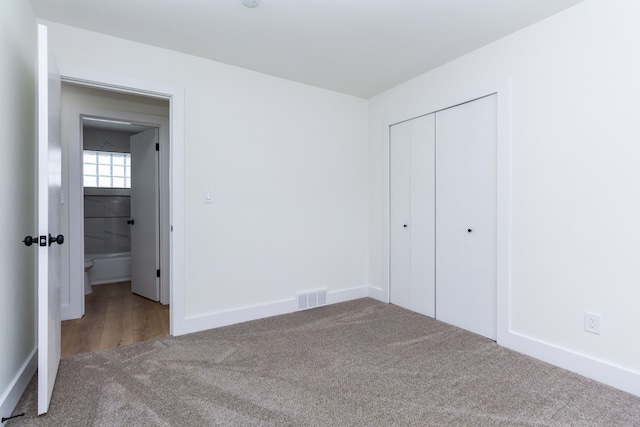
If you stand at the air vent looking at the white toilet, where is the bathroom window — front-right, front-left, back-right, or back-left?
front-right

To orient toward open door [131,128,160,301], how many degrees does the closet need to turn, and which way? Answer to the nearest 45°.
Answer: approximately 45° to its right

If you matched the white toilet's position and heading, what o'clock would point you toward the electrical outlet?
The electrical outlet is roughly at 2 o'clock from the white toilet.

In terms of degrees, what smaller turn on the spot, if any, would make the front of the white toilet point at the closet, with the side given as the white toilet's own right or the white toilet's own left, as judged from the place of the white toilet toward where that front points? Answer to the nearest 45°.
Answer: approximately 45° to the white toilet's own right

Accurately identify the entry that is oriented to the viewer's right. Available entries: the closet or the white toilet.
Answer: the white toilet

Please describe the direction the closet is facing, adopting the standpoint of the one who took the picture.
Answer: facing the viewer and to the left of the viewer

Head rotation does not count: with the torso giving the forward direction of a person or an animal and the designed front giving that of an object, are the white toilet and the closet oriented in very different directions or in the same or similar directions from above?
very different directions

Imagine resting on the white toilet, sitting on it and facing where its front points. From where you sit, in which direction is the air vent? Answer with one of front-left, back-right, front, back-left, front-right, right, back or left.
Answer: front-right

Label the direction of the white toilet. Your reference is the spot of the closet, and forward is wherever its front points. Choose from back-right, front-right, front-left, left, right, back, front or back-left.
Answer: front-right

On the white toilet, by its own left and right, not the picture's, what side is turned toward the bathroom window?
left

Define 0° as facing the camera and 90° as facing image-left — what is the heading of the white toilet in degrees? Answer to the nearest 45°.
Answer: approximately 270°

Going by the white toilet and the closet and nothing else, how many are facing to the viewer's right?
1
